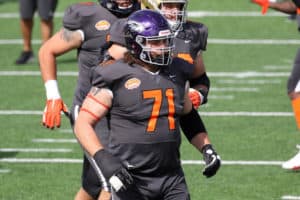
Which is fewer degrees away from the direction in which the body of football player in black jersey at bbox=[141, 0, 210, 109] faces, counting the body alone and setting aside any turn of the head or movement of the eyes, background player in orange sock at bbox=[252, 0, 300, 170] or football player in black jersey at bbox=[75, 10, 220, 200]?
the football player in black jersey

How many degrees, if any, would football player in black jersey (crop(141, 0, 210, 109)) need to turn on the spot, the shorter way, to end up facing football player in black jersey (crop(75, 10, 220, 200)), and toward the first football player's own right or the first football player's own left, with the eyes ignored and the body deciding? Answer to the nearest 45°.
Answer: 0° — they already face them

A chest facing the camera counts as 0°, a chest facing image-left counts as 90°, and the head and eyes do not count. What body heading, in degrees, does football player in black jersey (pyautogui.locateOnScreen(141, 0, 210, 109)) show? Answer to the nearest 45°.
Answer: approximately 0°
